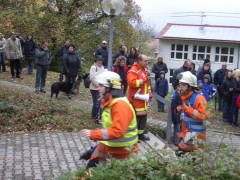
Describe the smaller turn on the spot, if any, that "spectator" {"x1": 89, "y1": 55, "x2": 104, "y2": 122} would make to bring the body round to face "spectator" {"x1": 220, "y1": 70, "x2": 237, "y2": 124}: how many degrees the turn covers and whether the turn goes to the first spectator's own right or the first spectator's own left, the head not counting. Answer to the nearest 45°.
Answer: approximately 45° to the first spectator's own left

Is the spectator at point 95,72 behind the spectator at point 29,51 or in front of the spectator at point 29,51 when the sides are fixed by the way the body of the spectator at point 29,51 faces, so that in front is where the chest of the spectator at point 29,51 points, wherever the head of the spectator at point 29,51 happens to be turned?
in front

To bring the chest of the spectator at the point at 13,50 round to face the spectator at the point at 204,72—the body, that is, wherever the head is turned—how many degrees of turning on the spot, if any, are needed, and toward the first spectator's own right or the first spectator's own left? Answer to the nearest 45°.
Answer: approximately 45° to the first spectator's own left

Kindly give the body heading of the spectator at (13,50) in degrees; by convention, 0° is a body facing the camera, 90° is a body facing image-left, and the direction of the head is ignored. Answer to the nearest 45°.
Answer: approximately 0°
